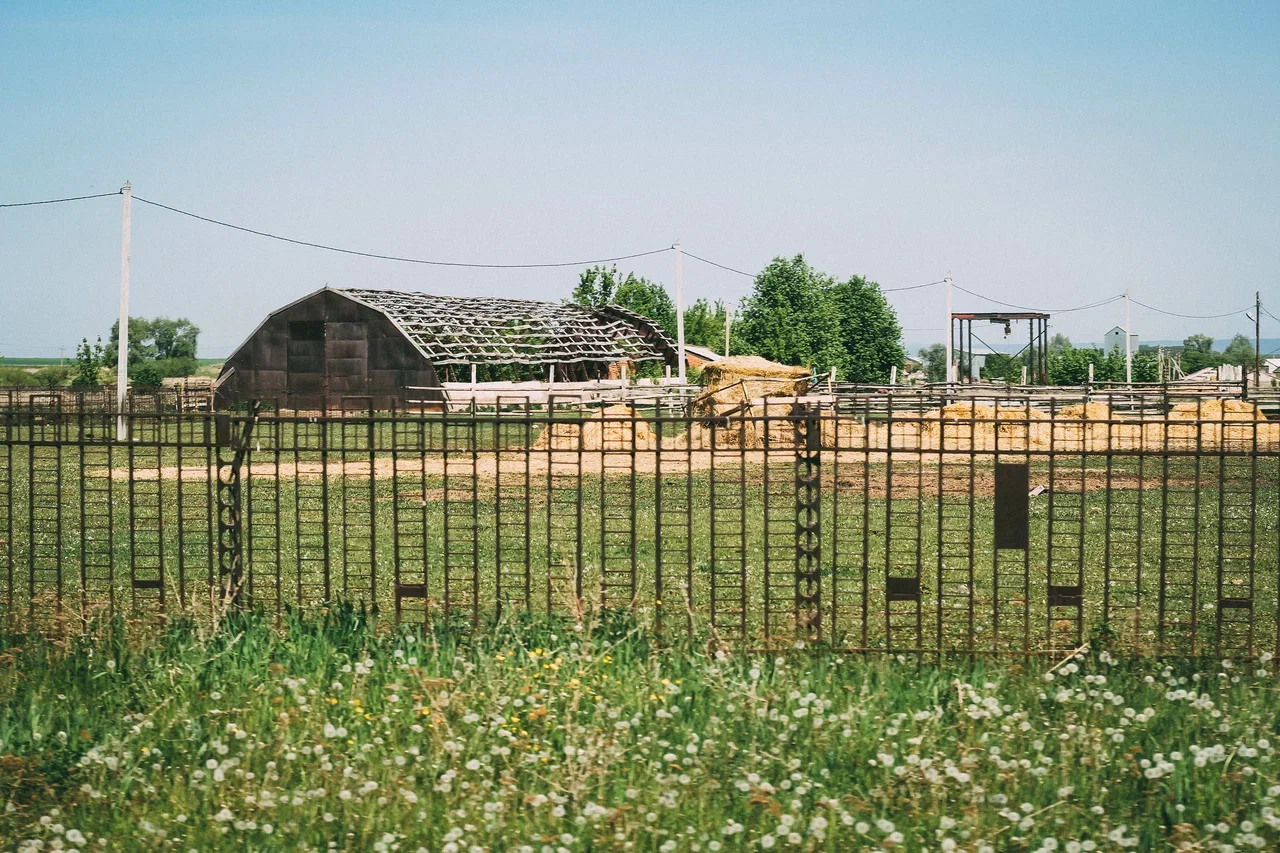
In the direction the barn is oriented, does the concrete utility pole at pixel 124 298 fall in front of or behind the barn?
in front

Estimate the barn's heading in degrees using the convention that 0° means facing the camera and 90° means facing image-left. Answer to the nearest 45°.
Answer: approximately 45°

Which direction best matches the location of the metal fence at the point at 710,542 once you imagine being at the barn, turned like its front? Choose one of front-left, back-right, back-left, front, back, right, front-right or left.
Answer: front-left

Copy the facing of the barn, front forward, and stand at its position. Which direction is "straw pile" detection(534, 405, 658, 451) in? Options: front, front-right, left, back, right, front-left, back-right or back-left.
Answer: front-left
